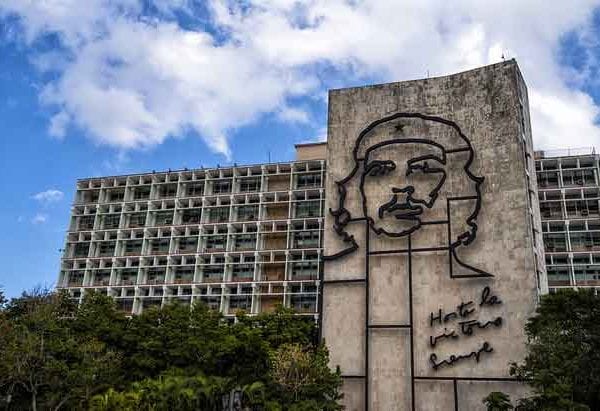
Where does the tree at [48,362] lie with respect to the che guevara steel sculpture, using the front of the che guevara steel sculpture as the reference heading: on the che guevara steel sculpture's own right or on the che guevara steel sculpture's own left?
on the che guevara steel sculpture's own right

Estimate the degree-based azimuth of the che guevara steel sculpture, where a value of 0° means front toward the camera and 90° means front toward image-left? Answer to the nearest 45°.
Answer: approximately 0°
